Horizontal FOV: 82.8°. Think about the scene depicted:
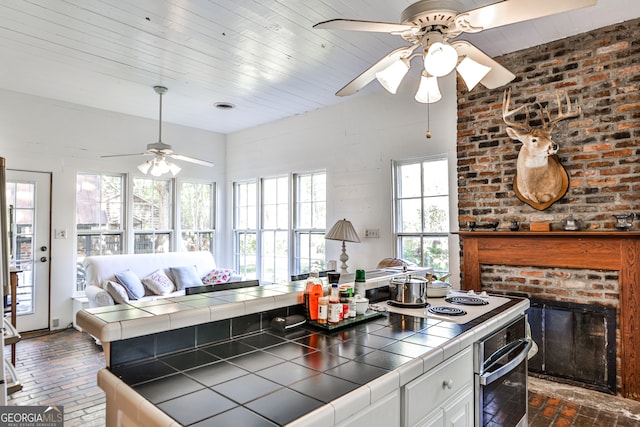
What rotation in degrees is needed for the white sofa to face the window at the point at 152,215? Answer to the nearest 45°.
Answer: approximately 135° to its left

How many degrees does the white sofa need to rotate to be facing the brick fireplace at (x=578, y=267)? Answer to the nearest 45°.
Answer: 0° — it already faces it

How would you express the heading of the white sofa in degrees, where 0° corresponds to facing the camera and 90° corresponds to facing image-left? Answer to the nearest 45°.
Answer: approximately 315°

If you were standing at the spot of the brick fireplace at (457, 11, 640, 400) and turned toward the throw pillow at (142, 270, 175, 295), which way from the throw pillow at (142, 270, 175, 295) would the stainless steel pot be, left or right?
left
